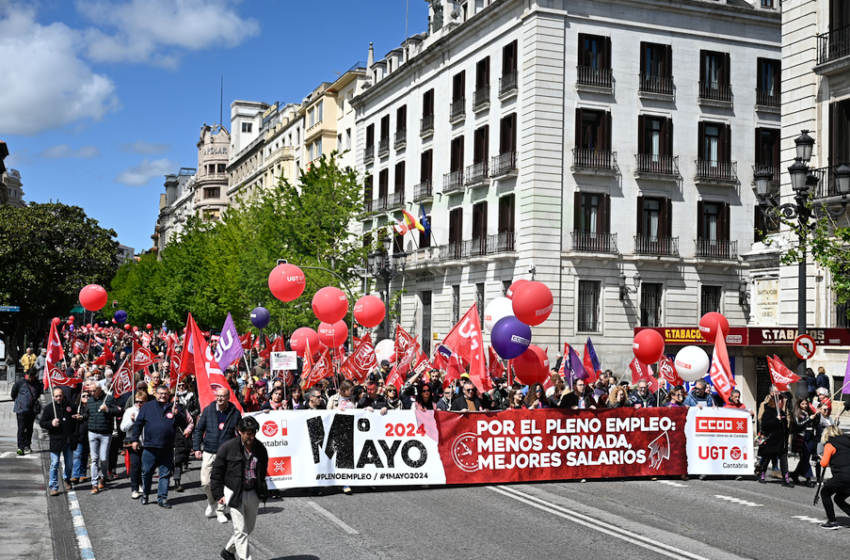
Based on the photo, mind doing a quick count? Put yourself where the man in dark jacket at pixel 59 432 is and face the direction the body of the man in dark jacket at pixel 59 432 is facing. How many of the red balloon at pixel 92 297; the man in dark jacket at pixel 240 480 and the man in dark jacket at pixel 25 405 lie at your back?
2

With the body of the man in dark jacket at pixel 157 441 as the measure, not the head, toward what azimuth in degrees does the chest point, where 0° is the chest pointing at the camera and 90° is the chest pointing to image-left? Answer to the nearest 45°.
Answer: approximately 0°

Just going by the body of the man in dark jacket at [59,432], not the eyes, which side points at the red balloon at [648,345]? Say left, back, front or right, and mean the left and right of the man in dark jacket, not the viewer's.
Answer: left

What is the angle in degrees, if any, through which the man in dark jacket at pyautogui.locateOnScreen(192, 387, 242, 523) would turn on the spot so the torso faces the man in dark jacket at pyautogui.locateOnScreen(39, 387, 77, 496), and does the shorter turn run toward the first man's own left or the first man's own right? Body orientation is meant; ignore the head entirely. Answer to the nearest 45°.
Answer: approximately 135° to the first man's own right

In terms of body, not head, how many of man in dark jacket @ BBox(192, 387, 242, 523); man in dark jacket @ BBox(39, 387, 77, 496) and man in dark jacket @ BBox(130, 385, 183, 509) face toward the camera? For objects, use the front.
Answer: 3

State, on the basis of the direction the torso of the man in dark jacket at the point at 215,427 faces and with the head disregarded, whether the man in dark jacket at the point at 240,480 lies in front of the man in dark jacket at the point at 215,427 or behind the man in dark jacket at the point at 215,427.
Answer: in front

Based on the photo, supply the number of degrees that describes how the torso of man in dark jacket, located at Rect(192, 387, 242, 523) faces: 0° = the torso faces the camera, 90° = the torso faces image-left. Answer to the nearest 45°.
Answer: approximately 0°

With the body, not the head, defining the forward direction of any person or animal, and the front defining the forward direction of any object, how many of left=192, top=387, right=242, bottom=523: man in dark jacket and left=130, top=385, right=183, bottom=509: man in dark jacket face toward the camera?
2

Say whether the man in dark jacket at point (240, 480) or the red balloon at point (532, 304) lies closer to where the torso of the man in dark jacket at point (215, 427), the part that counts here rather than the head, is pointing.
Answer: the man in dark jacket
